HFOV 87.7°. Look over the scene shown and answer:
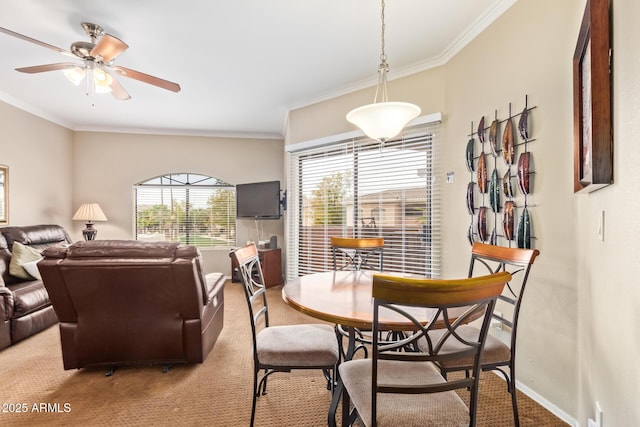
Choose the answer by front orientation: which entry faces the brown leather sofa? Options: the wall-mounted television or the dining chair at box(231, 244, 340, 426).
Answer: the wall-mounted television

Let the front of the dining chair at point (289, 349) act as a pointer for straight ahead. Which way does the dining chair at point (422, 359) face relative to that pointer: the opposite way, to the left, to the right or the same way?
to the left

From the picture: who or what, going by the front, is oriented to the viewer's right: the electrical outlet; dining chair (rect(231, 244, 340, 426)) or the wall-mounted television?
the dining chair

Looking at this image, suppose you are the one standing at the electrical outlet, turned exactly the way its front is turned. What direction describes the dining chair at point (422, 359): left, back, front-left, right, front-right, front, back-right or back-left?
front-left

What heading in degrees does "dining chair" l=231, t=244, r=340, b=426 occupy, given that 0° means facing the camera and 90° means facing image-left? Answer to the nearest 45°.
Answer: approximately 270°

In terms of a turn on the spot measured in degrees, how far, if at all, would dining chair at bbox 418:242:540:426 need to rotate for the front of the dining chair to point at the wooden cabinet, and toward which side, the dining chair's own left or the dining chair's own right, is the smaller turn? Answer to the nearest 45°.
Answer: approximately 90° to the dining chair's own right

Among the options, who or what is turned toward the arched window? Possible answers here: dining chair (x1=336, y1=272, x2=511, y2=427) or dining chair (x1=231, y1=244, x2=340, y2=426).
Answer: dining chair (x1=336, y1=272, x2=511, y2=427)

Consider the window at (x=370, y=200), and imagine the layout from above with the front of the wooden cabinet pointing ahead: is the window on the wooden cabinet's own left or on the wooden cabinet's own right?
on the wooden cabinet's own left

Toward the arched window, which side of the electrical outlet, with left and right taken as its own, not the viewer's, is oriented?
front

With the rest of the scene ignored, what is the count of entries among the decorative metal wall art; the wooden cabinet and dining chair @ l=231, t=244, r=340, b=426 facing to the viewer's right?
1

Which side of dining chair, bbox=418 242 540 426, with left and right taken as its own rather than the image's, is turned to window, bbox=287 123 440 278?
right

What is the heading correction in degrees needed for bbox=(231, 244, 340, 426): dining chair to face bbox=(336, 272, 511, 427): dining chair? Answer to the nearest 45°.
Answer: approximately 45° to its right

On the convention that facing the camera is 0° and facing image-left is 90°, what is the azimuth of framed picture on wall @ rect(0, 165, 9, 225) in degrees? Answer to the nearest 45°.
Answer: approximately 315°

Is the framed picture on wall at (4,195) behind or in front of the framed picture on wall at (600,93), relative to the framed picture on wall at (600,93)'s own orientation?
in front

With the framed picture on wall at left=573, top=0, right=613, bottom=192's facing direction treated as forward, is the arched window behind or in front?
in front
